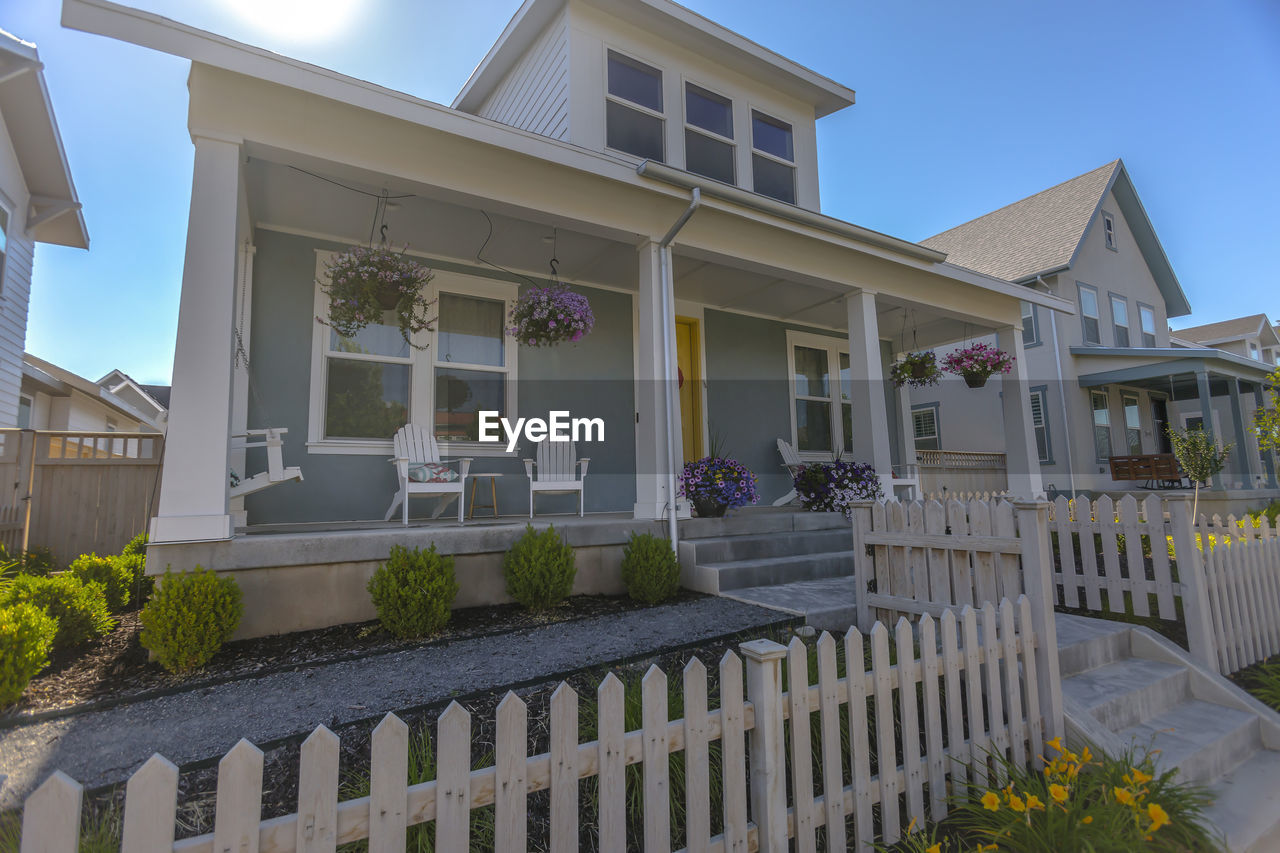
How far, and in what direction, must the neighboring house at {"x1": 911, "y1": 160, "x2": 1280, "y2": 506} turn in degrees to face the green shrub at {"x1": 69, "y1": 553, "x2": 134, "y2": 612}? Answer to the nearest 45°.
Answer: approximately 45° to its right

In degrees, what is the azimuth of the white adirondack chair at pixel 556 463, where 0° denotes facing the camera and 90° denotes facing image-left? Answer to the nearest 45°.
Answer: approximately 0°

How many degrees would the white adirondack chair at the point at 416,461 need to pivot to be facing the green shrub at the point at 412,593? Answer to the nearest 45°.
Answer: approximately 45° to its right

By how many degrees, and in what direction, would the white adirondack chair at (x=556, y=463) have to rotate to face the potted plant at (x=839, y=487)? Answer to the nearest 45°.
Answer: approximately 90° to its left

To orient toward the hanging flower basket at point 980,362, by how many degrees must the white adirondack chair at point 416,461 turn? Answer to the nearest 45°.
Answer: approximately 45° to its left

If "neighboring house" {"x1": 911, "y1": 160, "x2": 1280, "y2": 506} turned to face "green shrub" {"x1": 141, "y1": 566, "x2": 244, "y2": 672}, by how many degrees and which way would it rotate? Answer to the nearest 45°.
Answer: approximately 45° to its right

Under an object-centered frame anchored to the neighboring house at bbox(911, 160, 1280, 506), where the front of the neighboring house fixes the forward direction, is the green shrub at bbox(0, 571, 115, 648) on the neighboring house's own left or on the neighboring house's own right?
on the neighboring house's own right

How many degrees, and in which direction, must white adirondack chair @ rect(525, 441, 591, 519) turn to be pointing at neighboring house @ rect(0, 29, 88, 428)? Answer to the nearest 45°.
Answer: approximately 90° to its right

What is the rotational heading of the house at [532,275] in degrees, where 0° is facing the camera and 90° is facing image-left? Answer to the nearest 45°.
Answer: approximately 315°
